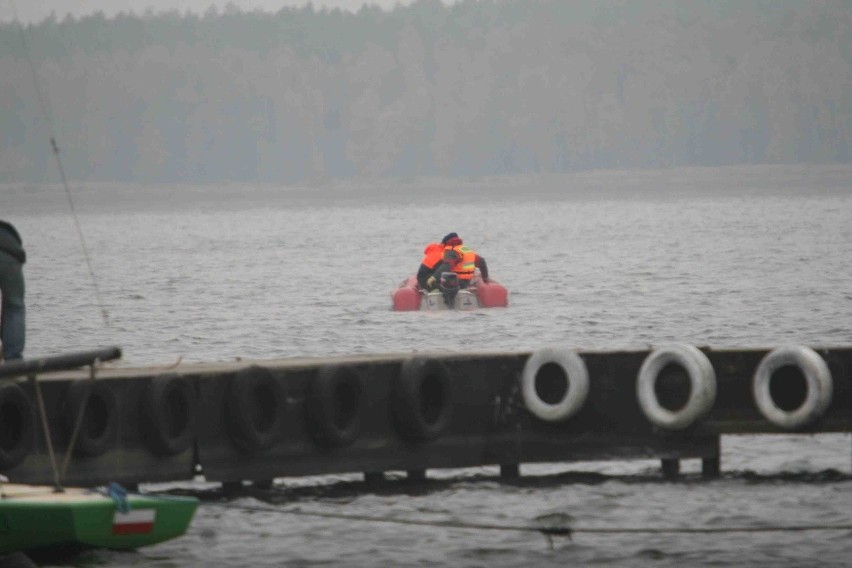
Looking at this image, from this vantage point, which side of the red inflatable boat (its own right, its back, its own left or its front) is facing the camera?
back

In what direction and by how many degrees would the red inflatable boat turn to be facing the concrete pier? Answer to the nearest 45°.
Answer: approximately 180°

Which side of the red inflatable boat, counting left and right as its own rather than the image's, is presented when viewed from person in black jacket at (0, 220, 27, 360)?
back
